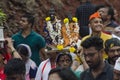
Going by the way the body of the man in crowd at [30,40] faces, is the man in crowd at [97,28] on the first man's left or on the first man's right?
on the first man's left

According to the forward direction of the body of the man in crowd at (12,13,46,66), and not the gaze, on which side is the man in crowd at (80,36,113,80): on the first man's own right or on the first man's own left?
on the first man's own left

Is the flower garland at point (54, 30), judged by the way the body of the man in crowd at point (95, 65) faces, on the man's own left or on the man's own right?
on the man's own right

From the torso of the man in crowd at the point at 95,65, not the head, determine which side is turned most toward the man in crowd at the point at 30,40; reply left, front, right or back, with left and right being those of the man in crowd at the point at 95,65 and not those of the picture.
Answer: right

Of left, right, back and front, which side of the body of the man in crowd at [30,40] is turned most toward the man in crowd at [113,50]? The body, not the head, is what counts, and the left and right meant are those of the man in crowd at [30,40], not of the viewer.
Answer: left

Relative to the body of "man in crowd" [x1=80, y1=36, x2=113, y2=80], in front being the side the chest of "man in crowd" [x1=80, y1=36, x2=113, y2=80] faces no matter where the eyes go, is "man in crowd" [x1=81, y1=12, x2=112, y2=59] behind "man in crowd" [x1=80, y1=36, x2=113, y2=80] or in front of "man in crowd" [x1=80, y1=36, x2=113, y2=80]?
behind

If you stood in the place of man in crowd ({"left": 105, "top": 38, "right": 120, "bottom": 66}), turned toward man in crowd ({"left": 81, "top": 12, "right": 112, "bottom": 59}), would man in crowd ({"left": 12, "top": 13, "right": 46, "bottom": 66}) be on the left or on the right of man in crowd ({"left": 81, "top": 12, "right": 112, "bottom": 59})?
left

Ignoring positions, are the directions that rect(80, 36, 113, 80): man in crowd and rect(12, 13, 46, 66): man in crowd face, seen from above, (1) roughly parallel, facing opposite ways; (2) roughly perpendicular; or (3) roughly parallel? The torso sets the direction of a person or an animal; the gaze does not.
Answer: roughly parallel

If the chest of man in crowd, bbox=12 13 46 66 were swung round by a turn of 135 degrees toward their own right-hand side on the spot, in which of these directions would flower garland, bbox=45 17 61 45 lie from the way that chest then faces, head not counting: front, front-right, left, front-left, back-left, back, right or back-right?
right

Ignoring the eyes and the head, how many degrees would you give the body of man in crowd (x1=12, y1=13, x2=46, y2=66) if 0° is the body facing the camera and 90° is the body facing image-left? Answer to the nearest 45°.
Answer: approximately 45°

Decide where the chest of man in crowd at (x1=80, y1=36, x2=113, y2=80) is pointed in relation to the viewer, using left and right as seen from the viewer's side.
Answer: facing the viewer and to the left of the viewer

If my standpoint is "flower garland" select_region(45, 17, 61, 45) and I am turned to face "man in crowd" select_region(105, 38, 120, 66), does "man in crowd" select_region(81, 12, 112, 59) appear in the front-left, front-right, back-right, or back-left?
front-left

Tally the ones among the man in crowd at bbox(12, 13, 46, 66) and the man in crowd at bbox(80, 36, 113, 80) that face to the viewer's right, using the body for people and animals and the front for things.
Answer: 0
